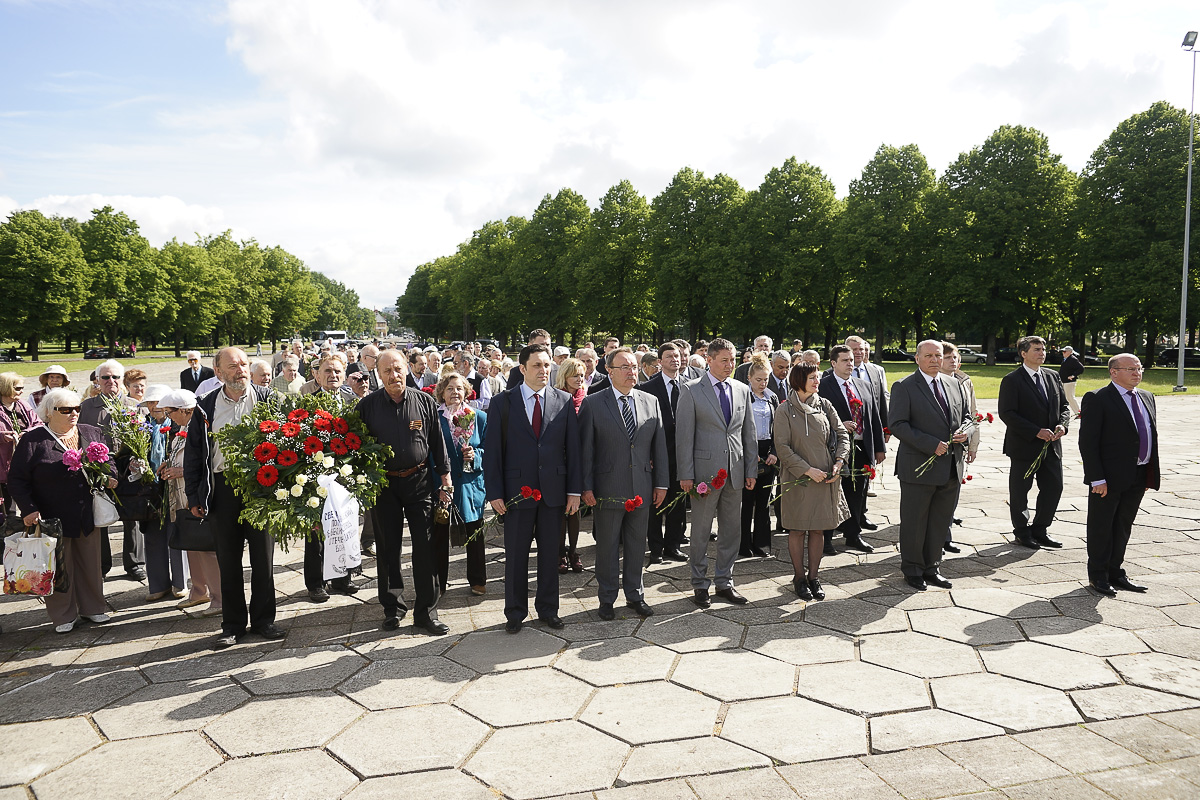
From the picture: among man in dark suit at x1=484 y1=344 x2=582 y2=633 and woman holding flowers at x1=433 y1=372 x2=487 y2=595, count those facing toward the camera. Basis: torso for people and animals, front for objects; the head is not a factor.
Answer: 2

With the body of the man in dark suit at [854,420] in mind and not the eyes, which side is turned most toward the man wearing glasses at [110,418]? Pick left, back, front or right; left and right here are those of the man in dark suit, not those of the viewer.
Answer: right

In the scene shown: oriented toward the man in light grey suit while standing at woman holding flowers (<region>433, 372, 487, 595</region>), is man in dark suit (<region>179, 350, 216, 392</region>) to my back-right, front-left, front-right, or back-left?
back-left

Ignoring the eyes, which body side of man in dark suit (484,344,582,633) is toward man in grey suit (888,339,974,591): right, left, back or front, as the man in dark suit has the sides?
left

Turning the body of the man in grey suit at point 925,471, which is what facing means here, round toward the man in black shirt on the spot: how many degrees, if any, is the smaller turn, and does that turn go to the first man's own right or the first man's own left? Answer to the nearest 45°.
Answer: approximately 90° to the first man's own right

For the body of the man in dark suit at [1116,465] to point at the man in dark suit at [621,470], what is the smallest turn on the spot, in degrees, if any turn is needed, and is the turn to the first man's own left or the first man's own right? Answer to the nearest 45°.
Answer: approximately 90° to the first man's own right

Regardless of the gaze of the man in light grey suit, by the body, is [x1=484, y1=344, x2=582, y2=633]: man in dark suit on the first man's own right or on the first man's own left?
on the first man's own right

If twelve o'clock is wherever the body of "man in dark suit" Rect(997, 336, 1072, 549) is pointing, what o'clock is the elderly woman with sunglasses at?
The elderly woman with sunglasses is roughly at 3 o'clock from the man in dark suit.

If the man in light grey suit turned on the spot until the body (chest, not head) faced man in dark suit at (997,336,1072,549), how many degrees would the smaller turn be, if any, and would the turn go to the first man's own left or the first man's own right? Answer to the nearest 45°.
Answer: approximately 90° to the first man's own left

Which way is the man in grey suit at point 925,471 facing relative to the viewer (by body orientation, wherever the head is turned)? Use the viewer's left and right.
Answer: facing the viewer and to the right of the viewer

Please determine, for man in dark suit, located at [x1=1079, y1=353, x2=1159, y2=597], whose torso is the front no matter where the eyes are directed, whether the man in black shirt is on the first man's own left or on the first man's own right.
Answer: on the first man's own right

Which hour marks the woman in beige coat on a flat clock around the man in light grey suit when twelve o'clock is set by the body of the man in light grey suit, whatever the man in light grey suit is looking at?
The woman in beige coat is roughly at 10 o'clock from the man in light grey suit.
